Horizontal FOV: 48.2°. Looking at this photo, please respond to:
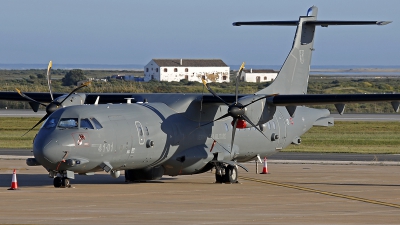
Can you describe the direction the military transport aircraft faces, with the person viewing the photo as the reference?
facing the viewer and to the left of the viewer
